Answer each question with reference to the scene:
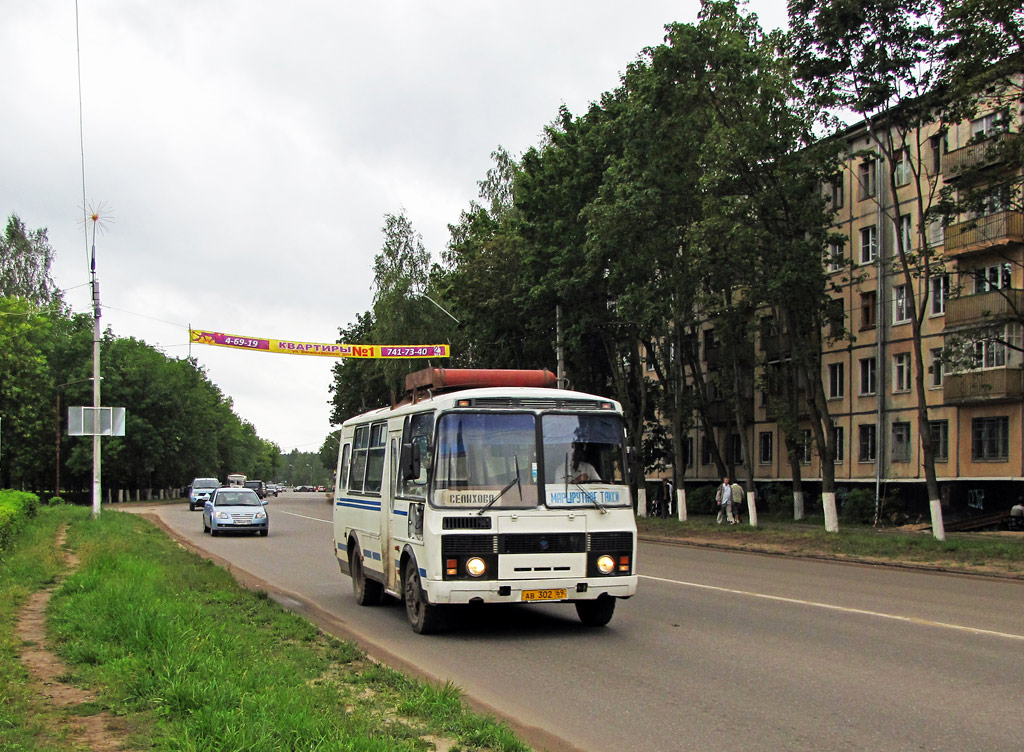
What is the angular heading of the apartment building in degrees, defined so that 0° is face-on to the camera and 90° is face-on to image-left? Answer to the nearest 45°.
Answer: approximately 45°

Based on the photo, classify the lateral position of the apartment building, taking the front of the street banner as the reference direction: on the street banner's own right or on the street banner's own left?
on the street banner's own left

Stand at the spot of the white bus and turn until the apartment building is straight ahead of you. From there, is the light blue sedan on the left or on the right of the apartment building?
left

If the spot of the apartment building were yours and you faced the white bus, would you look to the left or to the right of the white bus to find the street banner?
right

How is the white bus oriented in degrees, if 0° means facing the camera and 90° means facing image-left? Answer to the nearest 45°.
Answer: approximately 0°
